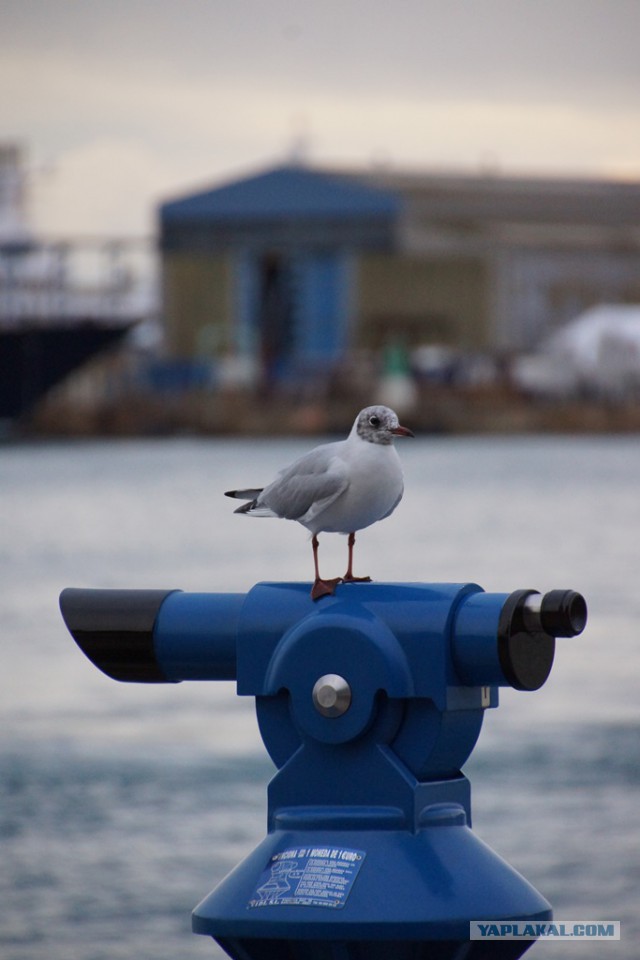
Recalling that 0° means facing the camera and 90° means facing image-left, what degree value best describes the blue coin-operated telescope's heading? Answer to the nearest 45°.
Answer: approximately 90°
